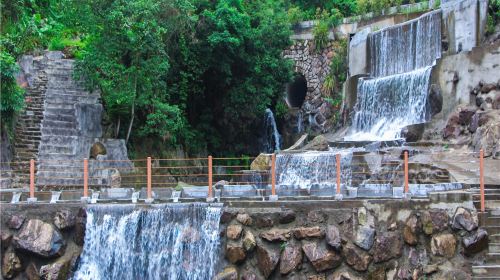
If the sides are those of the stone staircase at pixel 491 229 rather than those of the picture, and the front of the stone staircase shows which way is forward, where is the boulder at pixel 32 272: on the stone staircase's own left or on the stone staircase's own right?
on the stone staircase's own right

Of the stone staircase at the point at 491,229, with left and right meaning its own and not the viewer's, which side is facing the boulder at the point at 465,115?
back

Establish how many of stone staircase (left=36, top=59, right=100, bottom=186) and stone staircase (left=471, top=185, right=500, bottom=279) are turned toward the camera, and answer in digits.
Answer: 2

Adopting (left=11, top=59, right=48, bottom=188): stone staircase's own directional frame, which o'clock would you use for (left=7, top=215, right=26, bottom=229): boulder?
The boulder is roughly at 12 o'clock from the stone staircase.

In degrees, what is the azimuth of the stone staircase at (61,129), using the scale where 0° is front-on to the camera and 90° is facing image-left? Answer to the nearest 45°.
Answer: approximately 0°

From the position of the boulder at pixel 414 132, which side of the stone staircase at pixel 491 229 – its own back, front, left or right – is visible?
back

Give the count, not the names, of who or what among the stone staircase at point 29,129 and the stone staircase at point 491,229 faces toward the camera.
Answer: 2

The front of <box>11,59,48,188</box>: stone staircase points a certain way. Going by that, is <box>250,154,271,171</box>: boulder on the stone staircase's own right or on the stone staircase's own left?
on the stone staircase's own left

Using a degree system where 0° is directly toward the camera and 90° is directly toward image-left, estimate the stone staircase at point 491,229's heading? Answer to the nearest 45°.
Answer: approximately 0°

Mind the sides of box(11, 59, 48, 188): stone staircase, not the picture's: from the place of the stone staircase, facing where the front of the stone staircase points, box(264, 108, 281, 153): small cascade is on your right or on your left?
on your left

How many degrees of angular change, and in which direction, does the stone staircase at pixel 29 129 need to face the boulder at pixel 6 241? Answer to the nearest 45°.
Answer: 0° — it already faces it

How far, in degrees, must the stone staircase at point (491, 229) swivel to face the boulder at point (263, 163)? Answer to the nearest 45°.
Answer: approximately 135° to its right
